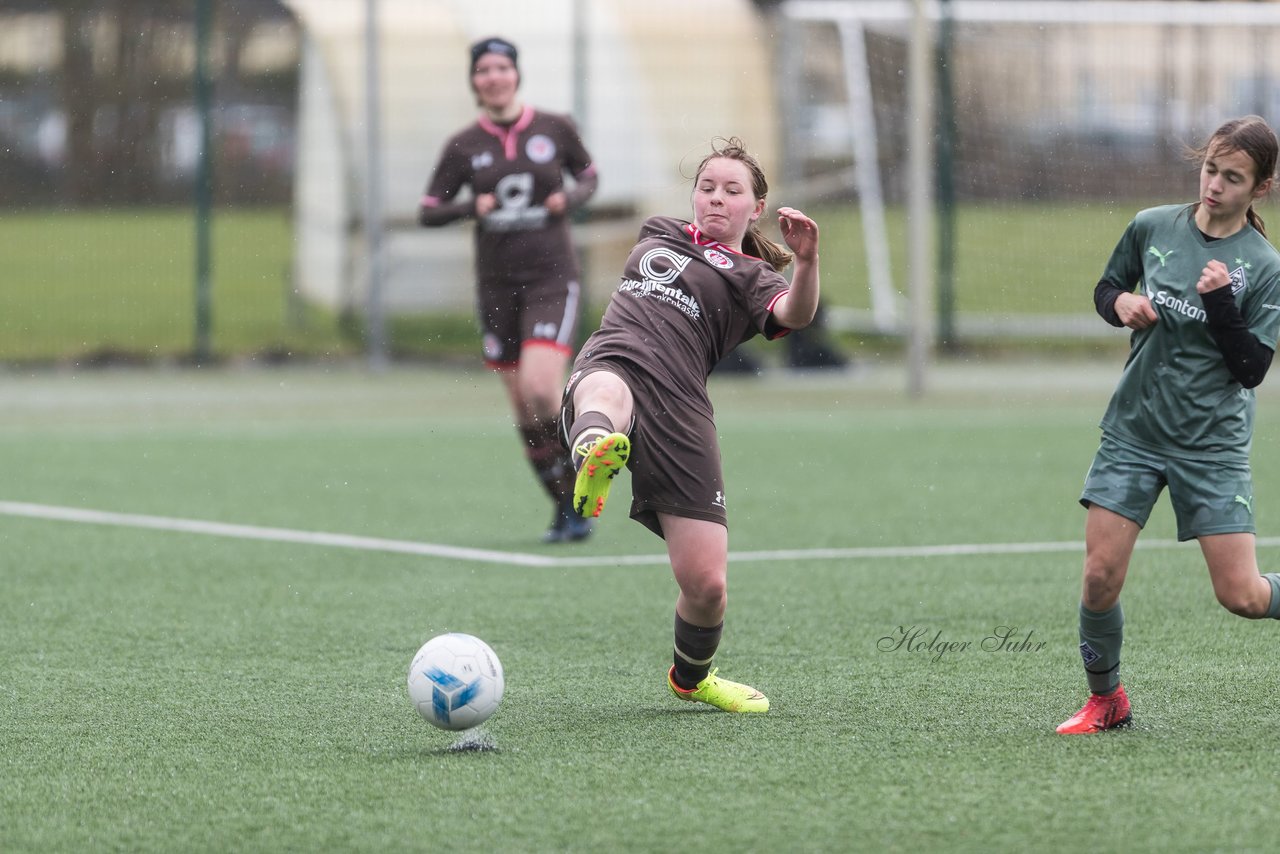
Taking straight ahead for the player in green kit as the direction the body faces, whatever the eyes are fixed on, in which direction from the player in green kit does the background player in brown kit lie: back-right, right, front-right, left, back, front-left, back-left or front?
right

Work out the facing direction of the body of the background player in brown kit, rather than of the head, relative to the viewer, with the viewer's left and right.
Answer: facing the viewer

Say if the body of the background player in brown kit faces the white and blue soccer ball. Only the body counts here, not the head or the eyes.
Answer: yes

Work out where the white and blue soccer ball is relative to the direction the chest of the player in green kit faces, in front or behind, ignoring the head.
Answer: in front

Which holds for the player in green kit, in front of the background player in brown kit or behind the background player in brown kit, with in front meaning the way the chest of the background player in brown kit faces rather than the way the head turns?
in front

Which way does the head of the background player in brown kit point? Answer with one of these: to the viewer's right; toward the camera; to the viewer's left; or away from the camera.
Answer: toward the camera

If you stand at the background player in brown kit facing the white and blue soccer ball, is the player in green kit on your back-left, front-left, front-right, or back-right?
front-left

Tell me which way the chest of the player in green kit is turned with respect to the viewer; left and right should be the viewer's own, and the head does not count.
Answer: facing the viewer and to the left of the viewer

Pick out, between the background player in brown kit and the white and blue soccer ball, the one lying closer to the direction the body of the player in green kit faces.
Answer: the white and blue soccer ball

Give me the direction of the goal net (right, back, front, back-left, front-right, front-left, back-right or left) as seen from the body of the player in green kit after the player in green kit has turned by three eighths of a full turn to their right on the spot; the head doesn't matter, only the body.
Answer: front

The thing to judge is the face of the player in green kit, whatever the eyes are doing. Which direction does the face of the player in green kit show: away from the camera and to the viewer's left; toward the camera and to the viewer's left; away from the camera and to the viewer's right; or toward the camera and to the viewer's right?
toward the camera and to the viewer's left

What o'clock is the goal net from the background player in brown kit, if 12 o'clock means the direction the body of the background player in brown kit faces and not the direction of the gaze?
The goal net is roughly at 7 o'clock from the background player in brown kit.
